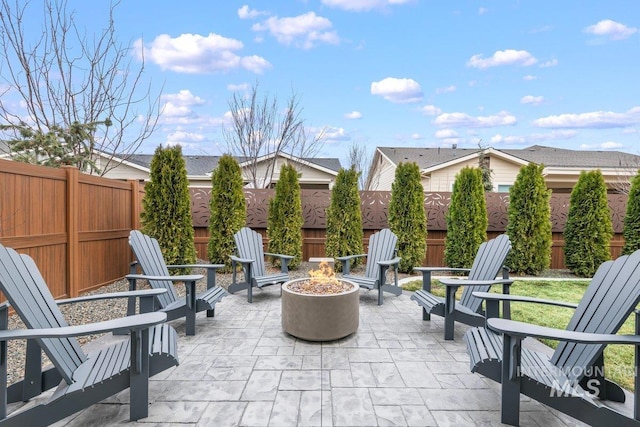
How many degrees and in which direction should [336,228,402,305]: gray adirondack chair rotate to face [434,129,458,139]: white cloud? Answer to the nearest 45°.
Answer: approximately 135° to its right

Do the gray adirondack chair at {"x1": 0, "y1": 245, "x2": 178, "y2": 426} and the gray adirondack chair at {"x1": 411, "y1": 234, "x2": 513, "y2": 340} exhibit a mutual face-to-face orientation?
yes

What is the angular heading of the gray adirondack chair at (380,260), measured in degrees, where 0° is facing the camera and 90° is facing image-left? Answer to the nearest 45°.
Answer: approximately 45°

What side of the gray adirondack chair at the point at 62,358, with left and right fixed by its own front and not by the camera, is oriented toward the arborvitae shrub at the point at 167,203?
left

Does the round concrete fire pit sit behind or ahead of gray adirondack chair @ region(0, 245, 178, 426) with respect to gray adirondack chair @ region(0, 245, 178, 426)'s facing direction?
ahead

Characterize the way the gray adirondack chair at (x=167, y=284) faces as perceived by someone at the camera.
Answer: facing the viewer and to the right of the viewer

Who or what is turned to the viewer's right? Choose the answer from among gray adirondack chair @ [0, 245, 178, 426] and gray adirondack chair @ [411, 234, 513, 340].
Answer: gray adirondack chair @ [0, 245, 178, 426]

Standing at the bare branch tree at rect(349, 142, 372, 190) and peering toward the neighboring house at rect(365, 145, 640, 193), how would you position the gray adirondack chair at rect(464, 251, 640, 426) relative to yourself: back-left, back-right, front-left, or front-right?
front-right

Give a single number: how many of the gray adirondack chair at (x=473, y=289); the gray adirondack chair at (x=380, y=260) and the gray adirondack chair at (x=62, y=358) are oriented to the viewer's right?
1

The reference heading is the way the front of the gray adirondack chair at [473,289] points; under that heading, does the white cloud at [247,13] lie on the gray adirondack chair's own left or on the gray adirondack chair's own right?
on the gray adirondack chair's own right

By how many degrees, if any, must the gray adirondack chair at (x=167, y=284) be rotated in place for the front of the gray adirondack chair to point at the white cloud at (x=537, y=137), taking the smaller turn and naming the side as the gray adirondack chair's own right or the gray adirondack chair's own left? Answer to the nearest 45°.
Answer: approximately 90° to the gray adirondack chair's own left

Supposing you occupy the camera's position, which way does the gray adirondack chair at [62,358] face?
facing to the right of the viewer

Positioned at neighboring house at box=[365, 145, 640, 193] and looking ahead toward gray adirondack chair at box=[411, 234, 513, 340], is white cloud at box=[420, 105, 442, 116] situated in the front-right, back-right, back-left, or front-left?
back-right
